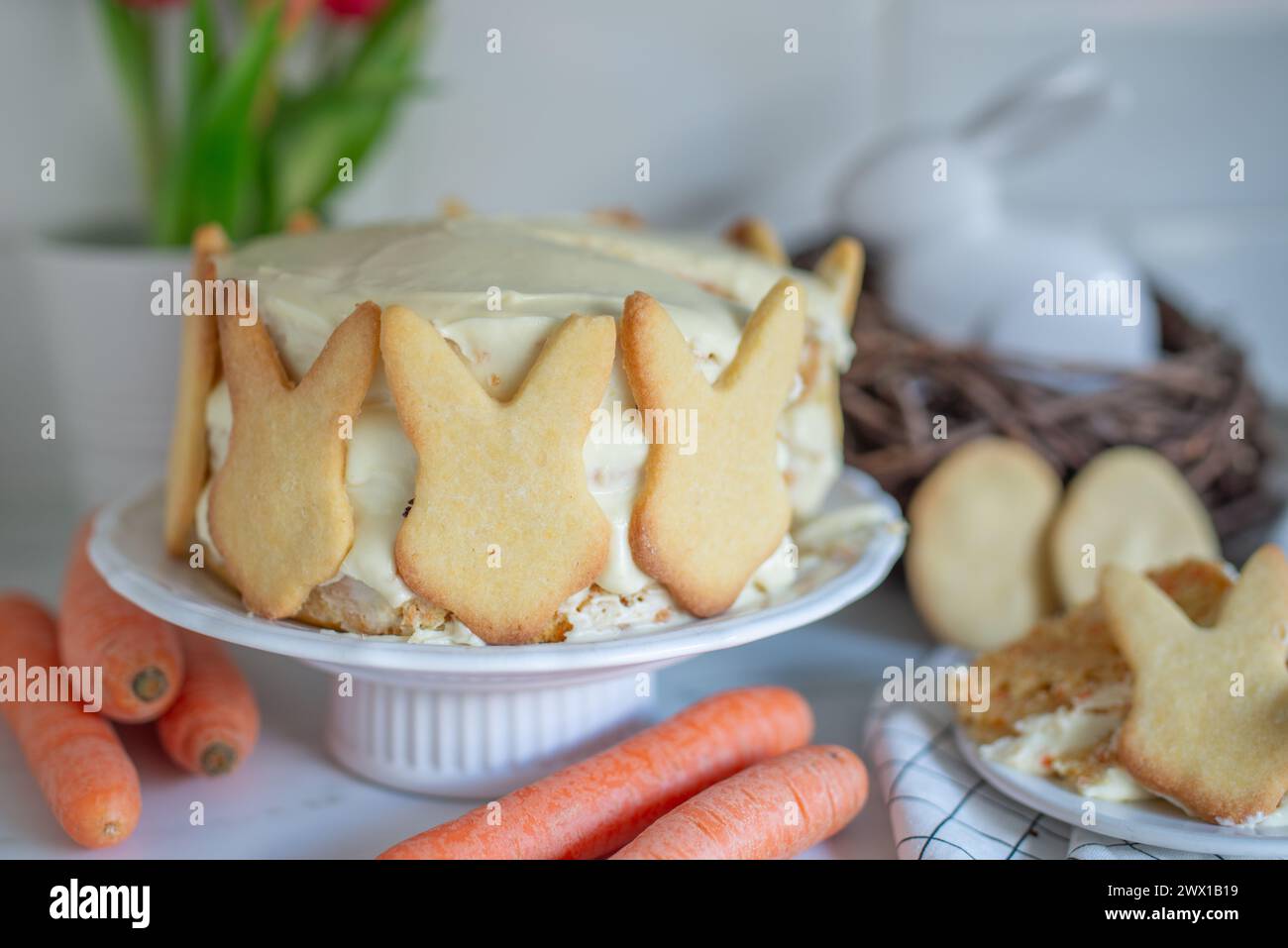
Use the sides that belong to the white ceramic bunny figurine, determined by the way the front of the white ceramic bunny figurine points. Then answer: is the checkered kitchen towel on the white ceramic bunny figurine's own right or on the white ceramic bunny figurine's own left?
on the white ceramic bunny figurine's own left

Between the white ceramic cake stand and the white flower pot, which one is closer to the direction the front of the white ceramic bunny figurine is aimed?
the white flower pot

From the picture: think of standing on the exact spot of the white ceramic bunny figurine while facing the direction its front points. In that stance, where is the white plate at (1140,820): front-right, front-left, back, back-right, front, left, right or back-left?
left

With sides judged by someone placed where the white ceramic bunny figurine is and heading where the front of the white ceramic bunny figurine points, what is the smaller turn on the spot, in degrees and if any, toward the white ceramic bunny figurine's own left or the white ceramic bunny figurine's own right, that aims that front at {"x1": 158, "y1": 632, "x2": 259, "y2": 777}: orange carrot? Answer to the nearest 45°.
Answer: approximately 45° to the white ceramic bunny figurine's own left

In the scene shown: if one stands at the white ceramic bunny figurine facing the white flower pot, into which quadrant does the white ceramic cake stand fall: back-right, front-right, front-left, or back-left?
front-left

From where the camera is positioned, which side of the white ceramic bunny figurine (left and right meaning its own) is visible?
left

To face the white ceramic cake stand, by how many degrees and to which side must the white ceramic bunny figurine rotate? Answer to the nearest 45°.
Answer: approximately 45° to its left

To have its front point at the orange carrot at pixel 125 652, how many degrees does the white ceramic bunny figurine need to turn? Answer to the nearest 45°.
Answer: approximately 45° to its left
